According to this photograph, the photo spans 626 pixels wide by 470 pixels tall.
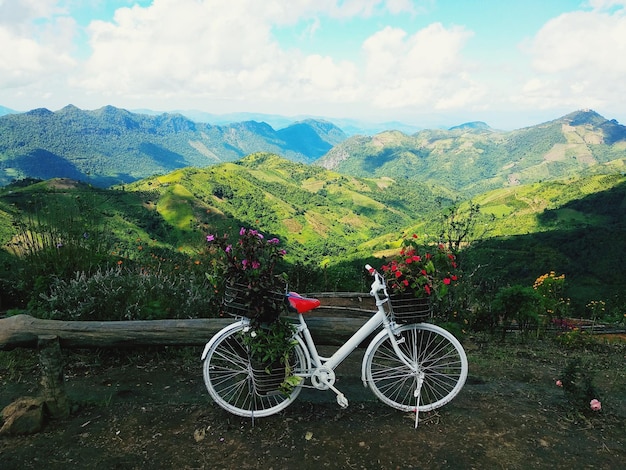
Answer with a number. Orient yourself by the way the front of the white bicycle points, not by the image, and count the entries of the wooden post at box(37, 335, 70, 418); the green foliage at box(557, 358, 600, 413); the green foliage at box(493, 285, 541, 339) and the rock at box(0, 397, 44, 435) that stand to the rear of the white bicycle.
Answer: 2

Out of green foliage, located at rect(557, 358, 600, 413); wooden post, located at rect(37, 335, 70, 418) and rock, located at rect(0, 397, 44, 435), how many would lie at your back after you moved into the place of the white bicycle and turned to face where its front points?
2

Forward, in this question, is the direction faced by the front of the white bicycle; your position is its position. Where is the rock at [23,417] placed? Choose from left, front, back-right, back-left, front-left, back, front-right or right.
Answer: back

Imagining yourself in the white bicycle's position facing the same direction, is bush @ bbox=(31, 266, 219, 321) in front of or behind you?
behind

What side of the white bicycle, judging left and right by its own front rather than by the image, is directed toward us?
right

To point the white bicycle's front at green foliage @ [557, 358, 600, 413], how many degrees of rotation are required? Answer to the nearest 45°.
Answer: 0° — it already faces it

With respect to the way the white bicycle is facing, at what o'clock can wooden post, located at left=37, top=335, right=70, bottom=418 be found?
The wooden post is roughly at 6 o'clock from the white bicycle.

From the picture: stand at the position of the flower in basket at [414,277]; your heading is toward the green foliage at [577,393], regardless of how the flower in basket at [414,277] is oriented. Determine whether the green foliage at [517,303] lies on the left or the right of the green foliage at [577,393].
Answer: left
